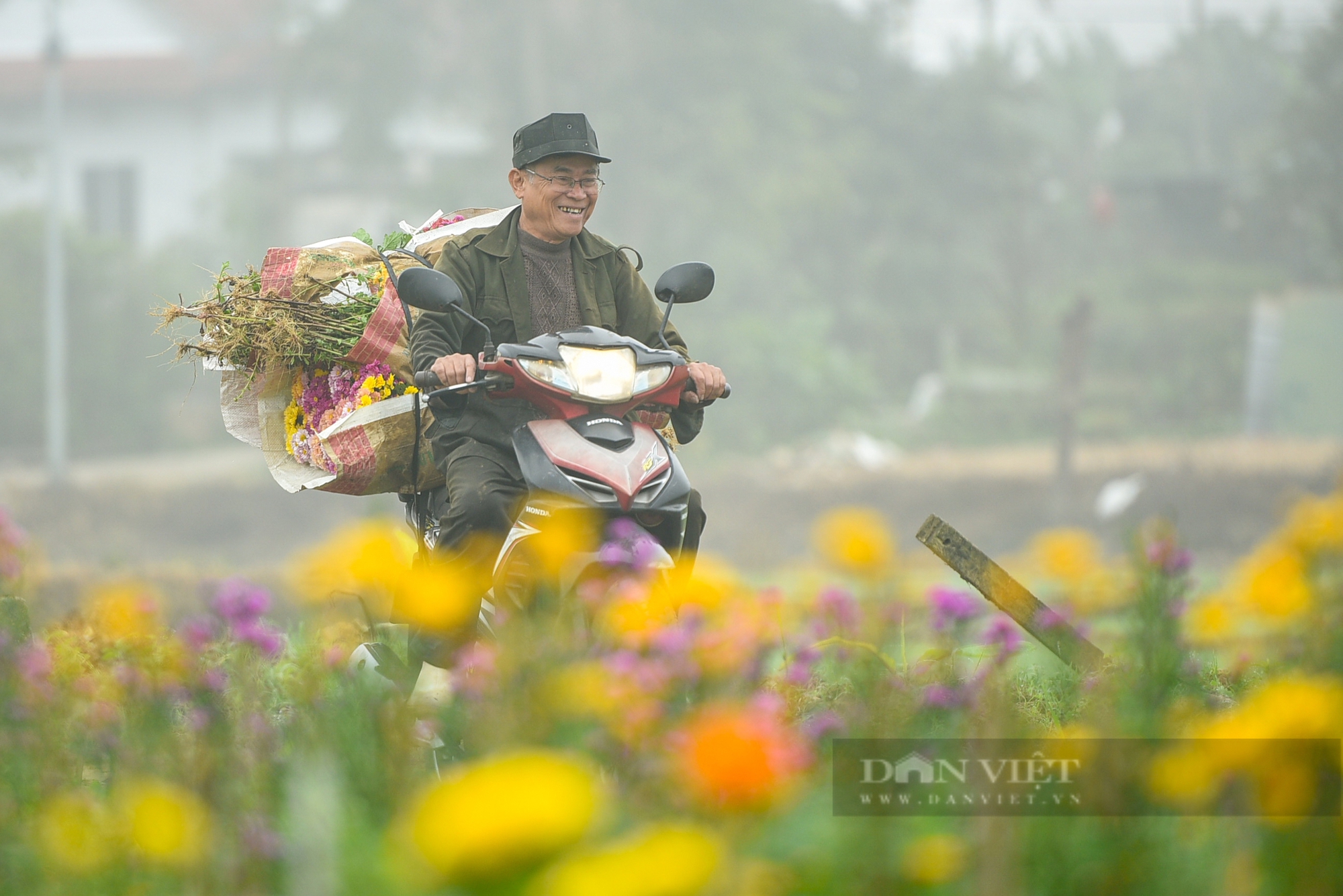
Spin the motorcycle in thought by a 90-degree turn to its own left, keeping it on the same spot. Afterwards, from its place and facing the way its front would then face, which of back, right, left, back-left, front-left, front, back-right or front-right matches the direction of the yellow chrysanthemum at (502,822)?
back-right

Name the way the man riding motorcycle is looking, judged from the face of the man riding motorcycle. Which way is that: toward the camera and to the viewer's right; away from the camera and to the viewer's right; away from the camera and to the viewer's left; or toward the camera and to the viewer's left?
toward the camera and to the viewer's right

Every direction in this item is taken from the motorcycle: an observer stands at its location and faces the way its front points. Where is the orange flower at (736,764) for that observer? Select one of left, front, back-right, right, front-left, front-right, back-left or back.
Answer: front-right

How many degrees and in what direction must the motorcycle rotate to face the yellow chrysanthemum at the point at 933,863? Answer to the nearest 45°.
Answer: approximately 45° to its right

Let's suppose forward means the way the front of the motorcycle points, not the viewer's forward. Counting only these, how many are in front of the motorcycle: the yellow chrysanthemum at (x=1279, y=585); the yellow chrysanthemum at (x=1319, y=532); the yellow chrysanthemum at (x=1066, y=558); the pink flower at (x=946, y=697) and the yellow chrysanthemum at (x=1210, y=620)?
5

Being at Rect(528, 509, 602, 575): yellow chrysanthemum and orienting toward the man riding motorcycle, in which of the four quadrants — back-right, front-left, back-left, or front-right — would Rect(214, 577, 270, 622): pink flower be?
back-left

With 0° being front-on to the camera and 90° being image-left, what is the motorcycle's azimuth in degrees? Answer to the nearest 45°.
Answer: approximately 315°

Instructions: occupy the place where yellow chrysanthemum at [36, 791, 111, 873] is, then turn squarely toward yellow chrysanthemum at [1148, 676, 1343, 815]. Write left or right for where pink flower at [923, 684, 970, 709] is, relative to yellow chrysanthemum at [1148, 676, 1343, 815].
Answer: left

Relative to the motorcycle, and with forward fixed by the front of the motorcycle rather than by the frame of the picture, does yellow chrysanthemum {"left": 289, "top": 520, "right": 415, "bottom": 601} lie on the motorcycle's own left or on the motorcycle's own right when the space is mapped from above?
on the motorcycle's own right

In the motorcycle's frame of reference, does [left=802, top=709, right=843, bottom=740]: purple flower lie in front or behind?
in front

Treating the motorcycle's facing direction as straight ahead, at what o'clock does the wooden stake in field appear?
The wooden stake in field is roughly at 10 o'clock from the motorcycle.

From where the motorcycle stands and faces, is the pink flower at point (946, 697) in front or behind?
in front

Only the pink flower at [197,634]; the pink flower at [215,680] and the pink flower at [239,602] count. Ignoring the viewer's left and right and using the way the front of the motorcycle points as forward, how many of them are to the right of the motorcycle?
3

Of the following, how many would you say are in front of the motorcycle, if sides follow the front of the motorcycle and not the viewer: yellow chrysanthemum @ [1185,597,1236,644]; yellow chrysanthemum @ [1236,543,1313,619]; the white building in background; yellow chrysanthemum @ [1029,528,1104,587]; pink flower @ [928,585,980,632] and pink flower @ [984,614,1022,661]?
5

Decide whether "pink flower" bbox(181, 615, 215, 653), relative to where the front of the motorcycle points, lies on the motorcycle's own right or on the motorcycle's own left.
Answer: on the motorcycle's own right
